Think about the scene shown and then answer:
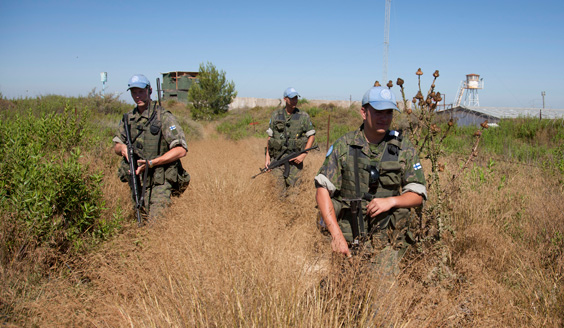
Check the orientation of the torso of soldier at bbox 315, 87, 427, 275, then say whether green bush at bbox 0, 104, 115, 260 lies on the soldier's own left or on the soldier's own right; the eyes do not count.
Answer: on the soldier's own right

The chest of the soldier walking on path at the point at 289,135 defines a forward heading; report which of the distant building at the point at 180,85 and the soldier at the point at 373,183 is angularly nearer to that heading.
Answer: the soldier

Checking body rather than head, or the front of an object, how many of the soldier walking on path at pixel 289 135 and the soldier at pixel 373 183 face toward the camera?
2

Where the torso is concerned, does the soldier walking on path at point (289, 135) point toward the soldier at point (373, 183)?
yes

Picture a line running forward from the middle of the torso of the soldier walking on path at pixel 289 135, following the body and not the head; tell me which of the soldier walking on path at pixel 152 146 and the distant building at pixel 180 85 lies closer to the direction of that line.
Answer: the soldier walking on path

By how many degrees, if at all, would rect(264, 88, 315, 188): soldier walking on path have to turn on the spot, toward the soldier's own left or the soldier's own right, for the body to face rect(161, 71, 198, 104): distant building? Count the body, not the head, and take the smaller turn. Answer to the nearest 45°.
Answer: approximately 180°

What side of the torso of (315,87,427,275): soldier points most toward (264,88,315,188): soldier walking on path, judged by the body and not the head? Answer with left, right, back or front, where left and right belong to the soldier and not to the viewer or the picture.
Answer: back

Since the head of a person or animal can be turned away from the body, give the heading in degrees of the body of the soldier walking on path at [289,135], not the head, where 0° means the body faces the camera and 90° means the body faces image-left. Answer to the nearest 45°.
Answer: approximately 0°

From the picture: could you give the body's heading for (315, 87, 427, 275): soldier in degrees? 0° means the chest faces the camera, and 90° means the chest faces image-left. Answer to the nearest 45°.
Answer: approximately 0°

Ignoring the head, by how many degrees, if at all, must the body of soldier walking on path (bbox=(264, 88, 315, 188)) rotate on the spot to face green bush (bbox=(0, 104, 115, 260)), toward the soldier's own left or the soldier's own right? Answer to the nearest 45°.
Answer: approximately 45° to the soldier's own right
